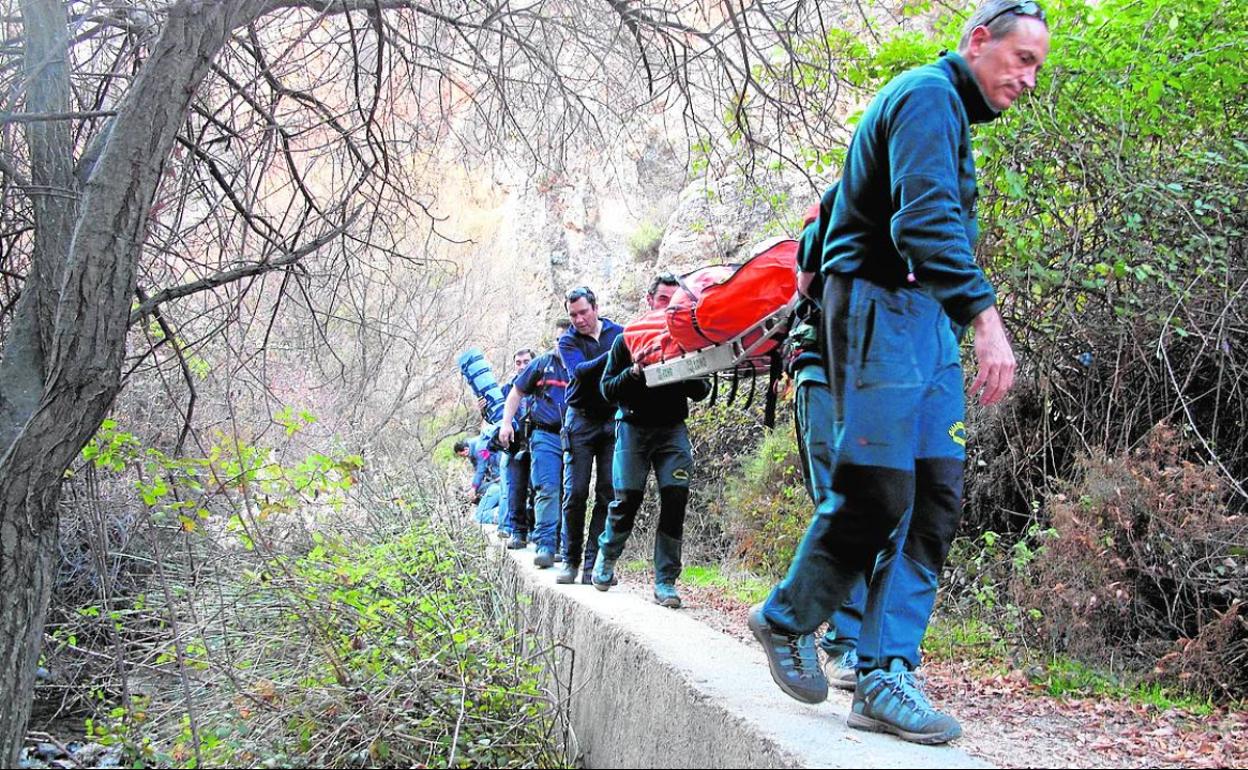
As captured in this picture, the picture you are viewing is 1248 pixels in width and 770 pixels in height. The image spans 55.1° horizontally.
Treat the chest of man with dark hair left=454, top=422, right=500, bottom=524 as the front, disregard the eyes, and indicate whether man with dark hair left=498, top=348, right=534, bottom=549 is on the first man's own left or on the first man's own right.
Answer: on the first man's own left

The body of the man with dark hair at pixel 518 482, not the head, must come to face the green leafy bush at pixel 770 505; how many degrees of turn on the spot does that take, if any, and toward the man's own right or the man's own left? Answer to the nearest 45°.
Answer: approximately 45° to the man's own left

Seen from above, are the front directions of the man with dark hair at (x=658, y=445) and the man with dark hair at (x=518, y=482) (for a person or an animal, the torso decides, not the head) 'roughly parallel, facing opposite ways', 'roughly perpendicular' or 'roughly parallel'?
roughly parallel

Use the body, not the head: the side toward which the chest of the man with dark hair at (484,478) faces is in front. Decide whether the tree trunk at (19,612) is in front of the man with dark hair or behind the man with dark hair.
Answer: in front

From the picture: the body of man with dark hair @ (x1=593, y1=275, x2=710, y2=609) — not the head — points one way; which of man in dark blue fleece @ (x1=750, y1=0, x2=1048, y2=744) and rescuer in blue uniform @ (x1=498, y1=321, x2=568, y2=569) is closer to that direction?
the man in dark blue fleece

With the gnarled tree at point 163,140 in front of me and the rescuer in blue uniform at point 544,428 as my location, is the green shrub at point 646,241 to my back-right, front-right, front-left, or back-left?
back-right

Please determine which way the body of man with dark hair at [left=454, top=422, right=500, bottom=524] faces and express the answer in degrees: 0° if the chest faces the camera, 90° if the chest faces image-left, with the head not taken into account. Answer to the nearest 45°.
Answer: approximately 45°

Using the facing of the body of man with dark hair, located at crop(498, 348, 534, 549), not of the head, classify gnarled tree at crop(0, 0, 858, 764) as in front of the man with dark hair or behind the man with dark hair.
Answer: in front

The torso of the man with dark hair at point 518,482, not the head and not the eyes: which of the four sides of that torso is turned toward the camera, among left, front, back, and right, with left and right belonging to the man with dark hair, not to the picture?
front

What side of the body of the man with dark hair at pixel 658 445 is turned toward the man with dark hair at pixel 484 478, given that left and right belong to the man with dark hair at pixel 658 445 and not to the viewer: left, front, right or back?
back

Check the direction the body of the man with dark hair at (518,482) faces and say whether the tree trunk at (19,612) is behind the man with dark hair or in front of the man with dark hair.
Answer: in front

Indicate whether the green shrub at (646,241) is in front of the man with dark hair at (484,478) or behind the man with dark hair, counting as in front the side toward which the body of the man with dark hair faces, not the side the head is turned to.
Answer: behind

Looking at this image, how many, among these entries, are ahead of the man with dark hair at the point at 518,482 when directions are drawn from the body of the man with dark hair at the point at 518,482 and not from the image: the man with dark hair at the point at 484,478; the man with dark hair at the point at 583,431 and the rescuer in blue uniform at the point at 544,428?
2

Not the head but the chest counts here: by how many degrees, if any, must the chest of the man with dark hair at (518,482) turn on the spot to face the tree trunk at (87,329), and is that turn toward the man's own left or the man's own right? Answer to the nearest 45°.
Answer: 0° — they already face it

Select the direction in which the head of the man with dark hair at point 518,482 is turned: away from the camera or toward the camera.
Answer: toward the camera

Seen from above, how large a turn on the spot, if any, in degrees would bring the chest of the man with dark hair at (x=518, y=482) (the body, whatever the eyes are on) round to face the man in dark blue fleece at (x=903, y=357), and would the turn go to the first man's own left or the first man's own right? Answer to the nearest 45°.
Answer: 0° — they already face them

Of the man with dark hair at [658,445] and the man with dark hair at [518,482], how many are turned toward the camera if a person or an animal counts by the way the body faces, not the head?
2
